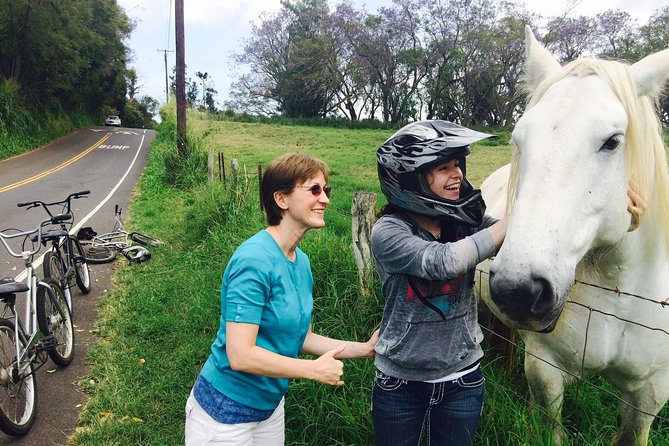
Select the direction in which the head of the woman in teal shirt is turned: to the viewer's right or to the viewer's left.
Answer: to the viewer's right

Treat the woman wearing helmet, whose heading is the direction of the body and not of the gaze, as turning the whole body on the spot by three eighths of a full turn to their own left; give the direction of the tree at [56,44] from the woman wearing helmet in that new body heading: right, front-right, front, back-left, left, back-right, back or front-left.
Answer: front-left

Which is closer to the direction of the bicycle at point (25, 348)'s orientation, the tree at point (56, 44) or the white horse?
the tree

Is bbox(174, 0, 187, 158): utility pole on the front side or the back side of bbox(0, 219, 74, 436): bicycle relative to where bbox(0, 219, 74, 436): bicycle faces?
on the front side

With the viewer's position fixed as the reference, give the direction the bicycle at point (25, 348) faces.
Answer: facing away from the viewer and to the right of the viewer

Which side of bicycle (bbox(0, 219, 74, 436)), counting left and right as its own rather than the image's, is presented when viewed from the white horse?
right

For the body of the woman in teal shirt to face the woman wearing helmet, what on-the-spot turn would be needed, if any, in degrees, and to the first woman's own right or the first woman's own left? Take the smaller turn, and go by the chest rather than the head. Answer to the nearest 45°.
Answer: approximately 45° to the first woman's own left

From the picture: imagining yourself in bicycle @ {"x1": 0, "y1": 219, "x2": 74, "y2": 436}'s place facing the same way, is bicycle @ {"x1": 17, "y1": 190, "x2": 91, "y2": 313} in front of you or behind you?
in front

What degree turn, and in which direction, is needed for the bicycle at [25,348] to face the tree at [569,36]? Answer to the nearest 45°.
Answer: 0° — it already faces it

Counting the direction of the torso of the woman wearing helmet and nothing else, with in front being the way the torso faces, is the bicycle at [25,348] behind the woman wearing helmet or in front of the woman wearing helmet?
behind

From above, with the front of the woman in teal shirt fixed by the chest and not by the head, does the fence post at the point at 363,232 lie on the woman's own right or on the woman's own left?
on the woman's own left

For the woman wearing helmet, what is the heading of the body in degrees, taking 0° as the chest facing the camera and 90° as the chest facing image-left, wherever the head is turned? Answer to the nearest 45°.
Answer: approximately 315°
